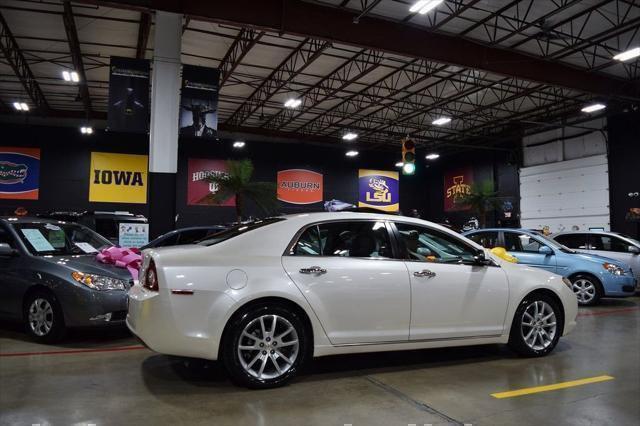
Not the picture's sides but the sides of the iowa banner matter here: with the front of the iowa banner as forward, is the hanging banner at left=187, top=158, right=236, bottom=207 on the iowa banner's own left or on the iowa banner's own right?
on the iowa banner's own left

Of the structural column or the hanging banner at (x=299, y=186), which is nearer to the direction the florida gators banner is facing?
the structural column

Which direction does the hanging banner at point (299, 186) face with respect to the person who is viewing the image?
facing the viewer

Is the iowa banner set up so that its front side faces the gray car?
yes

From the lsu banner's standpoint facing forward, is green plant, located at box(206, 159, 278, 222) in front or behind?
in front

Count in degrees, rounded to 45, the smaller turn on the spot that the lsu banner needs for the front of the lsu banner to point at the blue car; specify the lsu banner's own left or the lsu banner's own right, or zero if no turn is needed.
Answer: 0° — it already faces it

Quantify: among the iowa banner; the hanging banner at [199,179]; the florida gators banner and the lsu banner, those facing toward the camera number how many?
4

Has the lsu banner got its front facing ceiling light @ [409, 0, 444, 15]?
yes

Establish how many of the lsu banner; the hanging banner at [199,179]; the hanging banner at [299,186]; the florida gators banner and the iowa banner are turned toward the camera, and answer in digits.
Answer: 5

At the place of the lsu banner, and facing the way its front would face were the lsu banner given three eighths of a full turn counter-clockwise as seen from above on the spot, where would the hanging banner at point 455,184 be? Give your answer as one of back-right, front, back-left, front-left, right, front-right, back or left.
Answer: front-right

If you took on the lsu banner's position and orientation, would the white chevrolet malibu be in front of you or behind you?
in front

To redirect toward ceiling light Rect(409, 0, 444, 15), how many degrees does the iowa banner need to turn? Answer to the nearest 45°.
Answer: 0° — it already faces it

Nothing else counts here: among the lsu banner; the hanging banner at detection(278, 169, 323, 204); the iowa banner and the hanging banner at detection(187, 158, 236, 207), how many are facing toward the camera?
4
